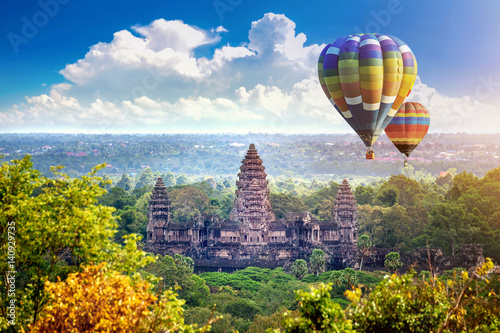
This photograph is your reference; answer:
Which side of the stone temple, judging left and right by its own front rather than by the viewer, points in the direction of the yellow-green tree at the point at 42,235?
front

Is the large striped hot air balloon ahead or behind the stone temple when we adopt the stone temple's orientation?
ahead

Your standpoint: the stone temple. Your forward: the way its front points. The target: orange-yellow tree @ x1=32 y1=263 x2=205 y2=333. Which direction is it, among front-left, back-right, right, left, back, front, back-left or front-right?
front

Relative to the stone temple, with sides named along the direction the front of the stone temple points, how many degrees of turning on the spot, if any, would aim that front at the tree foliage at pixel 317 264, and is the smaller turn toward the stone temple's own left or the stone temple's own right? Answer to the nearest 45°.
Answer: approximately 45° to the stone temple's own left

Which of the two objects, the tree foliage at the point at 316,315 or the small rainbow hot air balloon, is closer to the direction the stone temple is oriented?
the tree foliage

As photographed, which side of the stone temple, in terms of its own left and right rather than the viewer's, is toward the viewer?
front

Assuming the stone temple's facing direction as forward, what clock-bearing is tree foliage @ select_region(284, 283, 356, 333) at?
The tree foliage is roughly at 12 o'clock from the stone temple.
